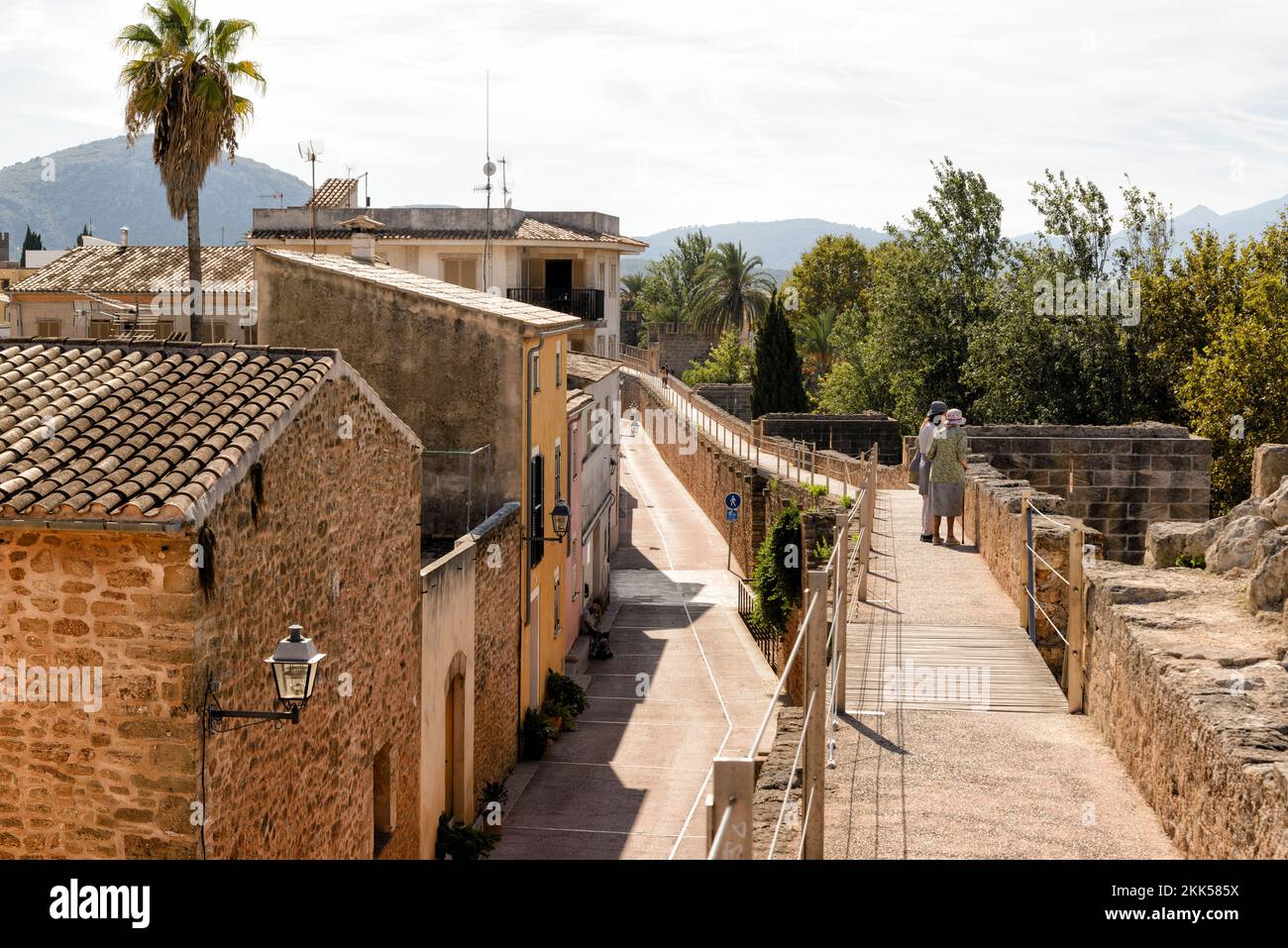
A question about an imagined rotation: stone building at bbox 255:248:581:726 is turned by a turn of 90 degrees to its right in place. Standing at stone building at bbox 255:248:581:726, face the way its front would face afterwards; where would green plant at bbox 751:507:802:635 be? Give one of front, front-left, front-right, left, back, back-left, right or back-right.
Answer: back-left

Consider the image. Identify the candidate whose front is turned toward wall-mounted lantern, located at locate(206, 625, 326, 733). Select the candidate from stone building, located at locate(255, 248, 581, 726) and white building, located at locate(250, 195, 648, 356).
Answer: the white building

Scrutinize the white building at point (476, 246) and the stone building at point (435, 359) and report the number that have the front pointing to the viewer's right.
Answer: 1

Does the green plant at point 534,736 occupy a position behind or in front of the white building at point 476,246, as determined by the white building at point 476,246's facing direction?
in front

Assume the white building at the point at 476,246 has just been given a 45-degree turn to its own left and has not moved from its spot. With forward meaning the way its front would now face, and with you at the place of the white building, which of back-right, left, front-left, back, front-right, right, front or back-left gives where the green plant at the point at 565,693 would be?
front-right

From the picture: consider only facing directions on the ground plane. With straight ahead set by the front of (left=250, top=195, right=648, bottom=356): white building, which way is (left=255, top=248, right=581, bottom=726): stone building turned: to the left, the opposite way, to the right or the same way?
to the left

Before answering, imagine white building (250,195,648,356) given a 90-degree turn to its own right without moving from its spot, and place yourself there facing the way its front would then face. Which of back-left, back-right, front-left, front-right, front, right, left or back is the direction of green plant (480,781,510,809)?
left

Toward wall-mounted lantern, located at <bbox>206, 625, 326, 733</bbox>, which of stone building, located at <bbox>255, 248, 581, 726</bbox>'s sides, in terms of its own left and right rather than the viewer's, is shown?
right

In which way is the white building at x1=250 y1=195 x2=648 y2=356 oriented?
toward the camera

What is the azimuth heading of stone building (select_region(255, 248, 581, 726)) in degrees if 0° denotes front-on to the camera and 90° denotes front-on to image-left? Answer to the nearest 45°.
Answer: approximately 270°

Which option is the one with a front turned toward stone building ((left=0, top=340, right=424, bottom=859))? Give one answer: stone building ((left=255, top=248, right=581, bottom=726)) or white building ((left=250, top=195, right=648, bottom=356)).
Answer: the white building

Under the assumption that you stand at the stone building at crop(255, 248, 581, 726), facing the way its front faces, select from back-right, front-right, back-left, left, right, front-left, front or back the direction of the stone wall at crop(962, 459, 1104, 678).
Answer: front-right

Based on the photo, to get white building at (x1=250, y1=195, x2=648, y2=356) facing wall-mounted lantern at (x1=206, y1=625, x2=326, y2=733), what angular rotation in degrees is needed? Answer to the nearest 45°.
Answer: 0° — it already faces it

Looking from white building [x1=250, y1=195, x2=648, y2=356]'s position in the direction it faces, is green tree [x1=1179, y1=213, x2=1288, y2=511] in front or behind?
in front

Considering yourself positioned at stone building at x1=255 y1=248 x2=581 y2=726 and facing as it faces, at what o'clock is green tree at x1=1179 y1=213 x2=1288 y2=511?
The green tree is roughly at 11 o'clock from the stone building.
